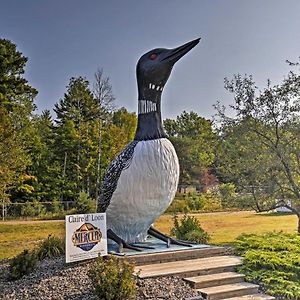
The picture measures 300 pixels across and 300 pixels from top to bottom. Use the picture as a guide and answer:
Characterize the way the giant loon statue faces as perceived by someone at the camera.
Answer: facing the viewer and to the right of the viewer

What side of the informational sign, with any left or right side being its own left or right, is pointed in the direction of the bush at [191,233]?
left

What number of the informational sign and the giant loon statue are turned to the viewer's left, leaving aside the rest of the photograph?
0

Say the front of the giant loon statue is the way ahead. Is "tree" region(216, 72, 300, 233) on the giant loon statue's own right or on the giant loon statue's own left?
on the giant loon statue's own left

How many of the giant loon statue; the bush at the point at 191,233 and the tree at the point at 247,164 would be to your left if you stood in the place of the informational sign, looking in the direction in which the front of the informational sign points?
3

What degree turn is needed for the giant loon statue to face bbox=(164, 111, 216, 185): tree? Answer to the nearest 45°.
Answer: approximately 135° to its left

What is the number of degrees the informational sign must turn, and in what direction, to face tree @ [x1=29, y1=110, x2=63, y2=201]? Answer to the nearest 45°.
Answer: approximately 135° to its left

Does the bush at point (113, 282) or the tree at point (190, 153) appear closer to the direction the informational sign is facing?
the bush

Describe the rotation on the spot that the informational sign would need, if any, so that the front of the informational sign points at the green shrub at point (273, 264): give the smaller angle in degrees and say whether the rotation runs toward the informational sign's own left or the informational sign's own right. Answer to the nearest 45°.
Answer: approximately 45° to the informational sign's own left

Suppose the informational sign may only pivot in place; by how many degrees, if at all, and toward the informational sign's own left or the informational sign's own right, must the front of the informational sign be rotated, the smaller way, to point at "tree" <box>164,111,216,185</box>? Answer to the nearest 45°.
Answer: approximately 135° to the informational sign's own left

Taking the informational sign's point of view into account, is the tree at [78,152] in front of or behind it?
behind

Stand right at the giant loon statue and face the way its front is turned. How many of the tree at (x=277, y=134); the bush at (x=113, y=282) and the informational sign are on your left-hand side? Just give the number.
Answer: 1

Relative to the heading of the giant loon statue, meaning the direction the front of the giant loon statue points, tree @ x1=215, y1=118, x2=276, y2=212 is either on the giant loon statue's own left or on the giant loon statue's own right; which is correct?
on the giant loon statue's own left

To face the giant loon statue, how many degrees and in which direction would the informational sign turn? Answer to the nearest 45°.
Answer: approximately 90° to its left

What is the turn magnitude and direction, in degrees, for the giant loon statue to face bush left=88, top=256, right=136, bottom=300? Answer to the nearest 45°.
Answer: approximately 45° to its right

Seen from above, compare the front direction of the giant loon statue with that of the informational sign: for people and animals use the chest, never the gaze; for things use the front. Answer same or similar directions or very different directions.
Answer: same or similar directions

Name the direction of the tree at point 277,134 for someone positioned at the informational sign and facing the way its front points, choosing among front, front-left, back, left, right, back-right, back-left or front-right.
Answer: left

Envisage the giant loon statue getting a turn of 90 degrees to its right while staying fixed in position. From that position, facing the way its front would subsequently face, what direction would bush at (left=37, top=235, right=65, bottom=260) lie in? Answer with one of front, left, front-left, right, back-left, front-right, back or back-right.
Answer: right

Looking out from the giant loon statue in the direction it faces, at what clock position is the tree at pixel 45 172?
The tree is roughly at 7 o'clock from the giant loon statue.
